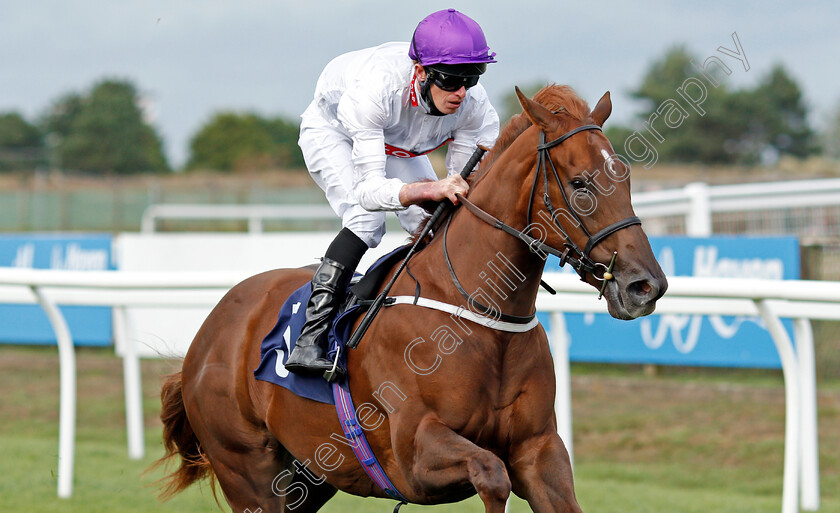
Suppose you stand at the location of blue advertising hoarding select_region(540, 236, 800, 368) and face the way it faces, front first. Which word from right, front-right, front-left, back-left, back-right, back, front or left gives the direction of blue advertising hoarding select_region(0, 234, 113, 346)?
right

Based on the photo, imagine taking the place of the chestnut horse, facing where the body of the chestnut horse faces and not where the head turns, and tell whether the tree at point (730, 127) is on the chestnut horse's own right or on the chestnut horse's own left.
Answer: on the chestnut horse's own left

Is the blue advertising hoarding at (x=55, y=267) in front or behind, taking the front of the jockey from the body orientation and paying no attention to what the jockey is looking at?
behind

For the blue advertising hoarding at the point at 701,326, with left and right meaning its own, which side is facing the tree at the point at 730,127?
back

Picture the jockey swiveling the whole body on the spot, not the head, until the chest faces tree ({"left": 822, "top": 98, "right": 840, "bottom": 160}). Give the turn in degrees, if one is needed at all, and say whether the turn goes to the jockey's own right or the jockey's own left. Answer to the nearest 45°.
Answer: approximately 90° to the jockey's own left

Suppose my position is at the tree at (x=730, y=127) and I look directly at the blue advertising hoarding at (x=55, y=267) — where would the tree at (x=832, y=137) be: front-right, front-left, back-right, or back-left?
back-left

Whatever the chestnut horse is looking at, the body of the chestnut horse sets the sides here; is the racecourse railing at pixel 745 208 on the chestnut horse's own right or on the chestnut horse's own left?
on the chestnut horse's own left

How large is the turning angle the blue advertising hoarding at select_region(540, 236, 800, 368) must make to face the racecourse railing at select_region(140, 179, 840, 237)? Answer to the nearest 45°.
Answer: approximately 180°

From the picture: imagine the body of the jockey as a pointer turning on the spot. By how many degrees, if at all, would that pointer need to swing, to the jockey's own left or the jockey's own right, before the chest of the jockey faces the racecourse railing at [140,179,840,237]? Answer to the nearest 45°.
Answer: approximately 90° to the jockey's own left

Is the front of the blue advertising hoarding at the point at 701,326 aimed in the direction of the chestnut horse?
yes

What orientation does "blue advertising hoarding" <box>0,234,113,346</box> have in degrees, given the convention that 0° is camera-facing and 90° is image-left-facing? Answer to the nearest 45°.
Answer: approximately 0°

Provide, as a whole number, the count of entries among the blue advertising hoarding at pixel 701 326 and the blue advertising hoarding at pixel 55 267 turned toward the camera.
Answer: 2

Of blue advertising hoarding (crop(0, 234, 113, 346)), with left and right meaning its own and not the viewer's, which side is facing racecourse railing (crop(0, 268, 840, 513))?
front
